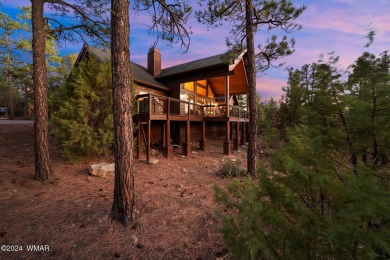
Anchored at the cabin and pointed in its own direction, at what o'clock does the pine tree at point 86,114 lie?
The pine tree is roughly at 3 o'clock from the cabin.

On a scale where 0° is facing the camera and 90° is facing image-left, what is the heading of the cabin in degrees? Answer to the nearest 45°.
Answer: approximately 315°

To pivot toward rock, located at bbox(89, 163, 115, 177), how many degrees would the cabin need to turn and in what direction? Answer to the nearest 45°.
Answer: approximately 90° to its right

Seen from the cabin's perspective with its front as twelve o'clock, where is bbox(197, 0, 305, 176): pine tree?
The pine tree is roughly at 1 o'clock from the cabin.

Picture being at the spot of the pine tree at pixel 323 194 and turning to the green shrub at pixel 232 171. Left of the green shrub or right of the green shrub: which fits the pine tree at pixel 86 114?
left

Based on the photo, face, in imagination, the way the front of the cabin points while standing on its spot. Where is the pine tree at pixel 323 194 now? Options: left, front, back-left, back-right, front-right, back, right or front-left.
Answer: front-right

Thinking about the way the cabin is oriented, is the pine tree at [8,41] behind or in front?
behind

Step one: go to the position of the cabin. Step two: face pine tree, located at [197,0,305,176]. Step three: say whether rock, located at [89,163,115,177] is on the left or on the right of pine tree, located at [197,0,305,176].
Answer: right
